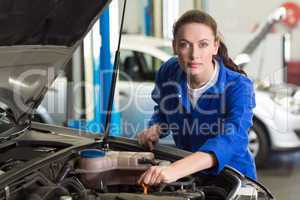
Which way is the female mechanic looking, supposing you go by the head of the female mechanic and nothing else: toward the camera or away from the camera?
toward the camera

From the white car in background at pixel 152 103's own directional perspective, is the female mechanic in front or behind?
in front

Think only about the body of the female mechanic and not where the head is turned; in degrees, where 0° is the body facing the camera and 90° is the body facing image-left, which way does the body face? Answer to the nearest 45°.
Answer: approximately 45°

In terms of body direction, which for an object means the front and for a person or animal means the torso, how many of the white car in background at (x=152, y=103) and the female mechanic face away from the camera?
0
